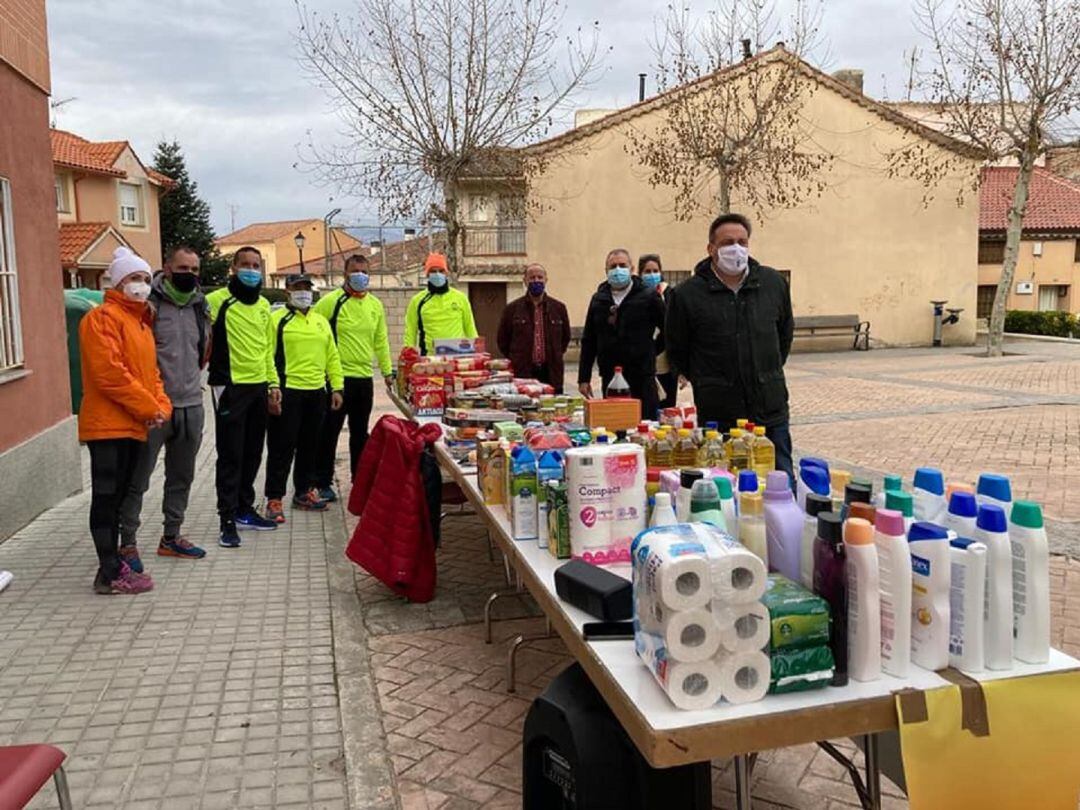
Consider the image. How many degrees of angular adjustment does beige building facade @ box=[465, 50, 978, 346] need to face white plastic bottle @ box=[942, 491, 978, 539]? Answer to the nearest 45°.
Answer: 0° — it already faces it

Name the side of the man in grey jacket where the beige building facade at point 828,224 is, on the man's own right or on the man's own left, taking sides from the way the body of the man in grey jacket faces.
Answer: on the man's own left

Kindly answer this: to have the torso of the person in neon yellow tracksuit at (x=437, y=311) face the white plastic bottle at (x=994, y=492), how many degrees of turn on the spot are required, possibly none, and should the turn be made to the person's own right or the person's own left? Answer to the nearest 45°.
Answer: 0° — they already face it

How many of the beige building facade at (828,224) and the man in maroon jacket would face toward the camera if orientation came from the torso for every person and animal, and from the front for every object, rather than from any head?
2

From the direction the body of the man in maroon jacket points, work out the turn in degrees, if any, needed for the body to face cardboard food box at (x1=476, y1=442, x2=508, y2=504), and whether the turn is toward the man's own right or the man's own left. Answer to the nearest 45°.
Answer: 0° — they already face it
